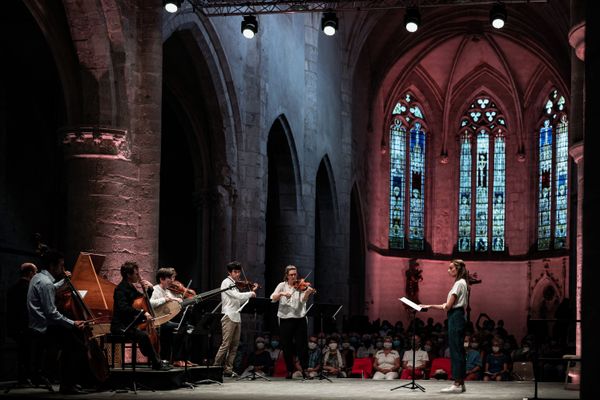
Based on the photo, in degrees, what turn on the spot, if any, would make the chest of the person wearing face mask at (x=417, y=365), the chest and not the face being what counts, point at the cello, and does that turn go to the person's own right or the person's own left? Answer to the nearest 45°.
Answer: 0° — they already face it

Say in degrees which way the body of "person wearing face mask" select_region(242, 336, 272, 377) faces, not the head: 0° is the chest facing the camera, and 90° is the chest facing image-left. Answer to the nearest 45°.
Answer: approximately 0°

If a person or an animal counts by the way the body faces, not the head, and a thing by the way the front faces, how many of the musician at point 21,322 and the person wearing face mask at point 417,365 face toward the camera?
1

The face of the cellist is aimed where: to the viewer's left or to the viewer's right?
to the viewer's right

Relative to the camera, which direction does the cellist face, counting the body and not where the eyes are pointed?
to the viewer's right

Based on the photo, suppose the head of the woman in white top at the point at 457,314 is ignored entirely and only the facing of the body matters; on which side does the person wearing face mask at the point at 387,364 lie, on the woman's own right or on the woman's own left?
on the woman's own right

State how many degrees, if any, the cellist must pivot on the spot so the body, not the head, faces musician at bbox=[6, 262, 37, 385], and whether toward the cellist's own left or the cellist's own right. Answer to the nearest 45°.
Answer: approximately 180°

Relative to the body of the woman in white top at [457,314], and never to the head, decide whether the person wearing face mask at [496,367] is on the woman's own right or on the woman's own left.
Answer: on the woman's own right

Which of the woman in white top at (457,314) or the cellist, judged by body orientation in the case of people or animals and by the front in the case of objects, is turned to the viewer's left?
the woman in white top

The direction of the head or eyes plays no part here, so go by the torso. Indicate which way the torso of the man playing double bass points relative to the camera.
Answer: to the viewer's right

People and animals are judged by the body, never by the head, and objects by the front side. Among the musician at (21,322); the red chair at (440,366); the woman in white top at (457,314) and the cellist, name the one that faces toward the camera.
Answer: the red chair
